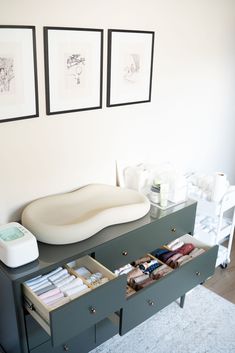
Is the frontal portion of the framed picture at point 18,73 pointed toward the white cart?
no

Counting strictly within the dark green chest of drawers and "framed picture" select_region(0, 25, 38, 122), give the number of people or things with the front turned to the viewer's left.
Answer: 0

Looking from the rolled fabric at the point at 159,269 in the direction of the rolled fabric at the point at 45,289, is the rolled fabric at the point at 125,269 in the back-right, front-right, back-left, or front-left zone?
front-right

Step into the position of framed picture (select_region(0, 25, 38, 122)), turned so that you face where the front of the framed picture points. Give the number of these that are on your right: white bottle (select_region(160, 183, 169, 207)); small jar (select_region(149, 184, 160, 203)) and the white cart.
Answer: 0

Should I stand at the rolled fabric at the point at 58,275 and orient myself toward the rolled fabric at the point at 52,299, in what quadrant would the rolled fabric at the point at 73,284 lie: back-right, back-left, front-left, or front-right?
front-left

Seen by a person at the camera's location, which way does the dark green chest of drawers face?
facing the viewer and to the right of the viewer

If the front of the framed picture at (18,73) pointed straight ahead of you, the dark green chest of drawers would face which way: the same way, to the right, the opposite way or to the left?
the same way

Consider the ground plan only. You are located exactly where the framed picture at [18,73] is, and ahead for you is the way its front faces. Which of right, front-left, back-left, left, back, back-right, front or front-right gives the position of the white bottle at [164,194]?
front-left

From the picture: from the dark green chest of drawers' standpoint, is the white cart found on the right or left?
on its left
